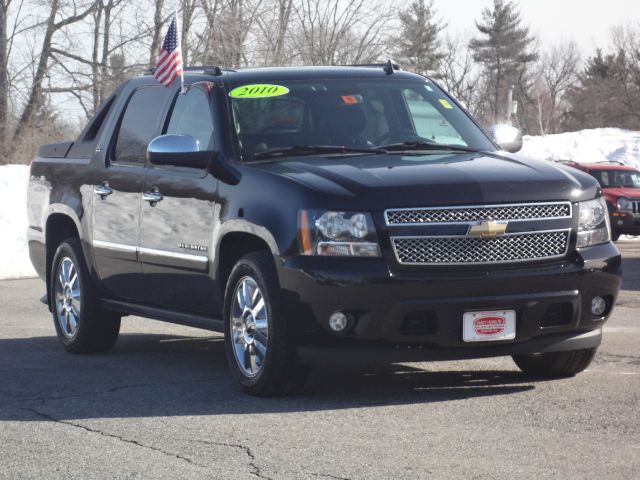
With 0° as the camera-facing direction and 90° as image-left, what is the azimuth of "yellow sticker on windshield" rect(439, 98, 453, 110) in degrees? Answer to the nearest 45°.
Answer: approximately 315°

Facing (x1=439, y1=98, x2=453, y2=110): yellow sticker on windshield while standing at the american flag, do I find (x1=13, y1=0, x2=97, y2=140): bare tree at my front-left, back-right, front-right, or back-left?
back-left

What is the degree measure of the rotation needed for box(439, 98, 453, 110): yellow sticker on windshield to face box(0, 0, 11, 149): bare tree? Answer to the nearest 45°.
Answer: approximately 180°

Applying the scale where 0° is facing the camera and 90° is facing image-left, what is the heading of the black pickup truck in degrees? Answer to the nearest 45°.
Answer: approximately 315°

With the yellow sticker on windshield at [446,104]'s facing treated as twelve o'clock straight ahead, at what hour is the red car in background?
The red car in background is roughly at 8 o'clock from the yellow sticker on windshield.

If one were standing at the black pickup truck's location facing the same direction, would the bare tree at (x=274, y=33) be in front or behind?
behind
